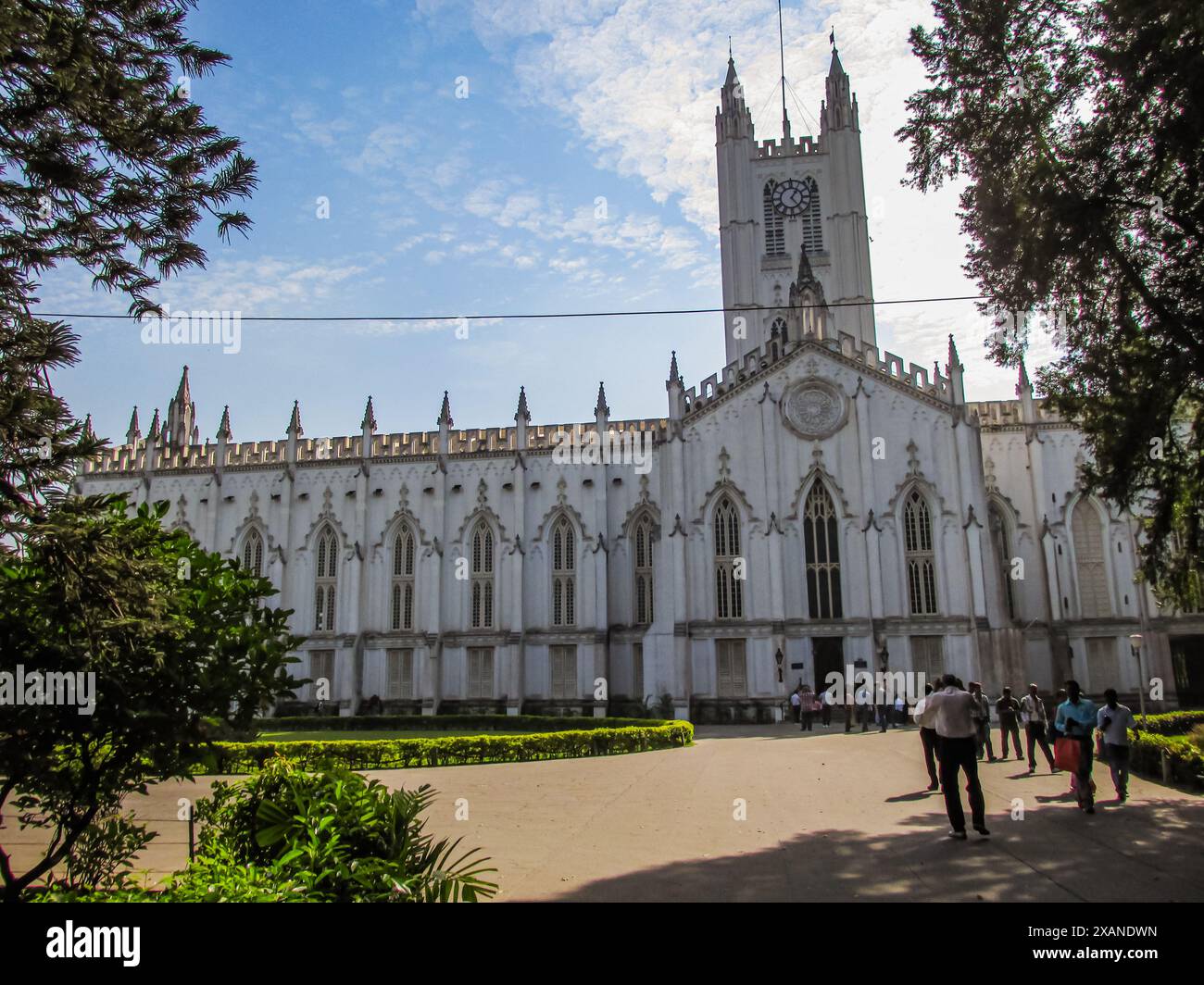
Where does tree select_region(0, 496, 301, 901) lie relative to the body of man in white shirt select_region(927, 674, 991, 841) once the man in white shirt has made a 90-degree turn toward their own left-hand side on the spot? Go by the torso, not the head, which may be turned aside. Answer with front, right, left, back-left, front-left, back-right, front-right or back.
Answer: front-left

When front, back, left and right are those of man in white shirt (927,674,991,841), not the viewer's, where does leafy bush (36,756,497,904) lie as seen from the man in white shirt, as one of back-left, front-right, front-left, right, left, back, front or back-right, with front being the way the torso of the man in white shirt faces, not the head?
back-left

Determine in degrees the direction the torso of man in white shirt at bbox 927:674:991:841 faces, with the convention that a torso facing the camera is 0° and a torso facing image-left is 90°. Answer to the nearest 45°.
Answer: approximately 180°

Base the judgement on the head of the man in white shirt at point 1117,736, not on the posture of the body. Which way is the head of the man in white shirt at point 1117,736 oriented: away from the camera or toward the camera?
toward the camera

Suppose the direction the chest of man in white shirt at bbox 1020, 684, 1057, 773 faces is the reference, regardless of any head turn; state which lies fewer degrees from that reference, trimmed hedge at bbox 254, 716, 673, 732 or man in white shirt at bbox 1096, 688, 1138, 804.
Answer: the man in white shirt

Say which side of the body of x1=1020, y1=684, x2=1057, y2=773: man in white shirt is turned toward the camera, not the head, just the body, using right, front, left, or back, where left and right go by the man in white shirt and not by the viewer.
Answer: front

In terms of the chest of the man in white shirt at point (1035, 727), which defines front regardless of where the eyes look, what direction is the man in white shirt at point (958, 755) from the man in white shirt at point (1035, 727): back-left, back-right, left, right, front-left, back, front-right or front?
front
